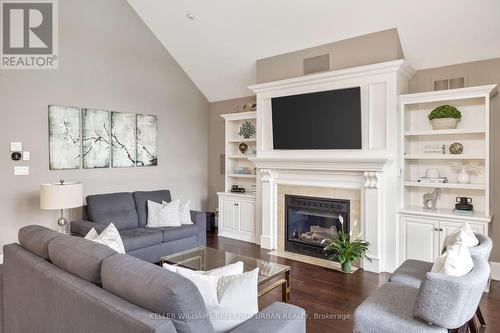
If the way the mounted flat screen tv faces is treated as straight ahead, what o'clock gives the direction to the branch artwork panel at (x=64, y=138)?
The branch artwork panel is roughly at 1 o'clock from the mounted flat screen tv.

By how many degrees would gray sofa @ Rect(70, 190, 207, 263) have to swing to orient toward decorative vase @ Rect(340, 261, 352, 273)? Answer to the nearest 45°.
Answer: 0° — it already faces it

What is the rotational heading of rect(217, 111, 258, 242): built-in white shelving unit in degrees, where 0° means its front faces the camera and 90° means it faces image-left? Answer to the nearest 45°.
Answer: approximately 45°

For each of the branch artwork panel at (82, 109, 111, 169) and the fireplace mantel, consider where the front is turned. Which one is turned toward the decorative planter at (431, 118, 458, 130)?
the branch artwork panel

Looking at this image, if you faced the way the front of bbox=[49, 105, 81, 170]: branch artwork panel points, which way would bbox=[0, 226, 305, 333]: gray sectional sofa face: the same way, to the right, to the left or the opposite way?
to the left

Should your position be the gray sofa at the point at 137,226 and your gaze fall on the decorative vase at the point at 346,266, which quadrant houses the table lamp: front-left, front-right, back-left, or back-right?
back-right

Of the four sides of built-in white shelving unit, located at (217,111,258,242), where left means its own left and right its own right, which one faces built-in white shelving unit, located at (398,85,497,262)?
left

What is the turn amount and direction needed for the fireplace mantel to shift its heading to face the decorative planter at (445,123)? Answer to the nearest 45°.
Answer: approximately 135° to its left

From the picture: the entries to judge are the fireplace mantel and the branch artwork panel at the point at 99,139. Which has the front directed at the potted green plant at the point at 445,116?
the branch artwork panel

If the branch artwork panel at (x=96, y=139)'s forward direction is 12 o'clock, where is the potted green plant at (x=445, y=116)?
The potted green plant is roughly at 12 o'clock from the branch artwork panel.
